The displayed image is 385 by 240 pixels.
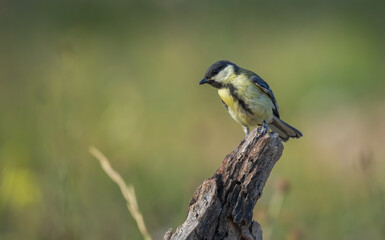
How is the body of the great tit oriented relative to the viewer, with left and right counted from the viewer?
facing the viewer and to the left of the viewer
